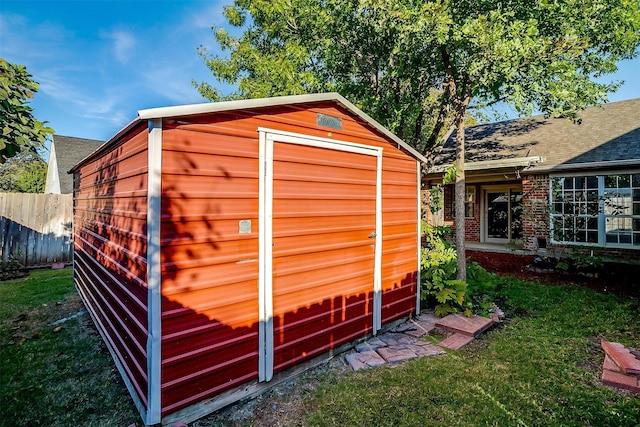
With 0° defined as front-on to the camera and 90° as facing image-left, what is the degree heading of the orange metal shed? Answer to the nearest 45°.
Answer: approximately 315°

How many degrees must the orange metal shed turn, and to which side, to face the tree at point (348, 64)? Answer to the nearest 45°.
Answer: approximately 90° to its left

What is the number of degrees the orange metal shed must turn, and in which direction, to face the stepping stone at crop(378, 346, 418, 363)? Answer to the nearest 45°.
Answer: approximately 45° to its left

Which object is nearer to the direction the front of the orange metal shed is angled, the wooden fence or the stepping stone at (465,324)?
the stepping stone

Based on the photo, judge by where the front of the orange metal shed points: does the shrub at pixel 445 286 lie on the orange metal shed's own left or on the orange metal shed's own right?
on the orange metal shed's own left

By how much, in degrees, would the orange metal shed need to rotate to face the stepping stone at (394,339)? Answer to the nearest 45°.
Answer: approximately 45° to its left

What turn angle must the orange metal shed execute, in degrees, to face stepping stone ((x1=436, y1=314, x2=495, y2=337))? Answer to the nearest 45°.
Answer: approximately 45° to its left

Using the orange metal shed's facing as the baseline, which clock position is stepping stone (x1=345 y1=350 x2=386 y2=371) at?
The stepping stone is roughly at 12 o'clock from the orange metal shed.

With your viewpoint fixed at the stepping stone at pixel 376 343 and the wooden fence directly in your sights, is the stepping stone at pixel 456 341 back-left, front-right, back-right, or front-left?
back-right

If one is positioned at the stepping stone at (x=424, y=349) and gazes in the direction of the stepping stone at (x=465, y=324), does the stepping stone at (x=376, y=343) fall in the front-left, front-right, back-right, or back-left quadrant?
back-left

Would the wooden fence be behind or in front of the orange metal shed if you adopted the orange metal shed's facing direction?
behind

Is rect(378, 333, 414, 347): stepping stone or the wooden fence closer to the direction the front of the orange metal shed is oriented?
the stepping stone
